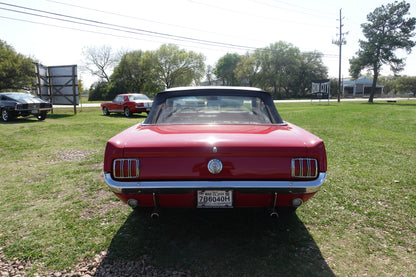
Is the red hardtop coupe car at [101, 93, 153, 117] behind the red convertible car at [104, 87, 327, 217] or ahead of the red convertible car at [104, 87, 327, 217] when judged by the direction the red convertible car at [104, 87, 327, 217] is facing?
ahead

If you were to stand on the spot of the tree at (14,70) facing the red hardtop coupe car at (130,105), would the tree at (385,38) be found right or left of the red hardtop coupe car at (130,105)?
left

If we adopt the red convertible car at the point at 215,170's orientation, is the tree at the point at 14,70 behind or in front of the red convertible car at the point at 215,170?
in front

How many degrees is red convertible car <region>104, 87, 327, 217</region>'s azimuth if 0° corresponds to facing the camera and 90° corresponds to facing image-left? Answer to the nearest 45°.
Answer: approximately 180°

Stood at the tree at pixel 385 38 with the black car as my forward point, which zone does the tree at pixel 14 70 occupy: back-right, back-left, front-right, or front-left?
front-right
